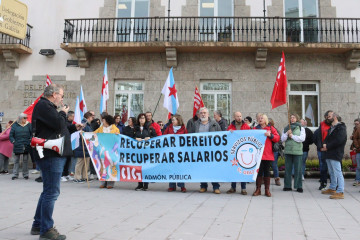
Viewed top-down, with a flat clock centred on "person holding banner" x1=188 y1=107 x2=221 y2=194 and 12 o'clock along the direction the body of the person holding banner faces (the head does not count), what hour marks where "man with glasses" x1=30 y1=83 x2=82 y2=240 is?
The man with glasses is roughly at 1 o'clock from the person holding banner.

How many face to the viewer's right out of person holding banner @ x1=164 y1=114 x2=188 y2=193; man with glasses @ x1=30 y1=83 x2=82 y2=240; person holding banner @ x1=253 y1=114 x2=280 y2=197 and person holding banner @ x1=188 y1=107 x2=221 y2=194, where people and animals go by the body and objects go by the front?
1

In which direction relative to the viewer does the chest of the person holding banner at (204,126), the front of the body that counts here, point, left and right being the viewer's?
facing the viewer

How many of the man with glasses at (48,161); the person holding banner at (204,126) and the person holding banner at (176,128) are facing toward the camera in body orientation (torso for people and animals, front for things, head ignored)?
2

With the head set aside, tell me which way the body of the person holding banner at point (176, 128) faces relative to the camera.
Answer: toward the camera

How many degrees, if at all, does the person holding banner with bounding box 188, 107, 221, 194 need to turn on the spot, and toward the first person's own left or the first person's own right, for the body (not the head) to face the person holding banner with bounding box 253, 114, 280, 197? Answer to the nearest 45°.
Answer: approximately 90° to the first person's own left

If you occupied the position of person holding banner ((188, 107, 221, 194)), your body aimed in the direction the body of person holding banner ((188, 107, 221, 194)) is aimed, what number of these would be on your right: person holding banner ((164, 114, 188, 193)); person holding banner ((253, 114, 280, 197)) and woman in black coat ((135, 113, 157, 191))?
2

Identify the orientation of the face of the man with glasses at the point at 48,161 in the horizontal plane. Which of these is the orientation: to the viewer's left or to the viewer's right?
to the viewer's right

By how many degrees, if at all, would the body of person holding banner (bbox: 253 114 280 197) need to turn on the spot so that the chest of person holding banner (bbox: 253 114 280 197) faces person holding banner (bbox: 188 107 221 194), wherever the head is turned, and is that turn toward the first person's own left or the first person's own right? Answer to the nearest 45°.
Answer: approximately 45° to the first person's own right

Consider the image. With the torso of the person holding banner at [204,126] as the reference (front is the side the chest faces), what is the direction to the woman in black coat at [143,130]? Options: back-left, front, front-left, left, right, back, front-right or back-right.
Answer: right

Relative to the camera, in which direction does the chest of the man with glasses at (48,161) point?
to the viewer's right
